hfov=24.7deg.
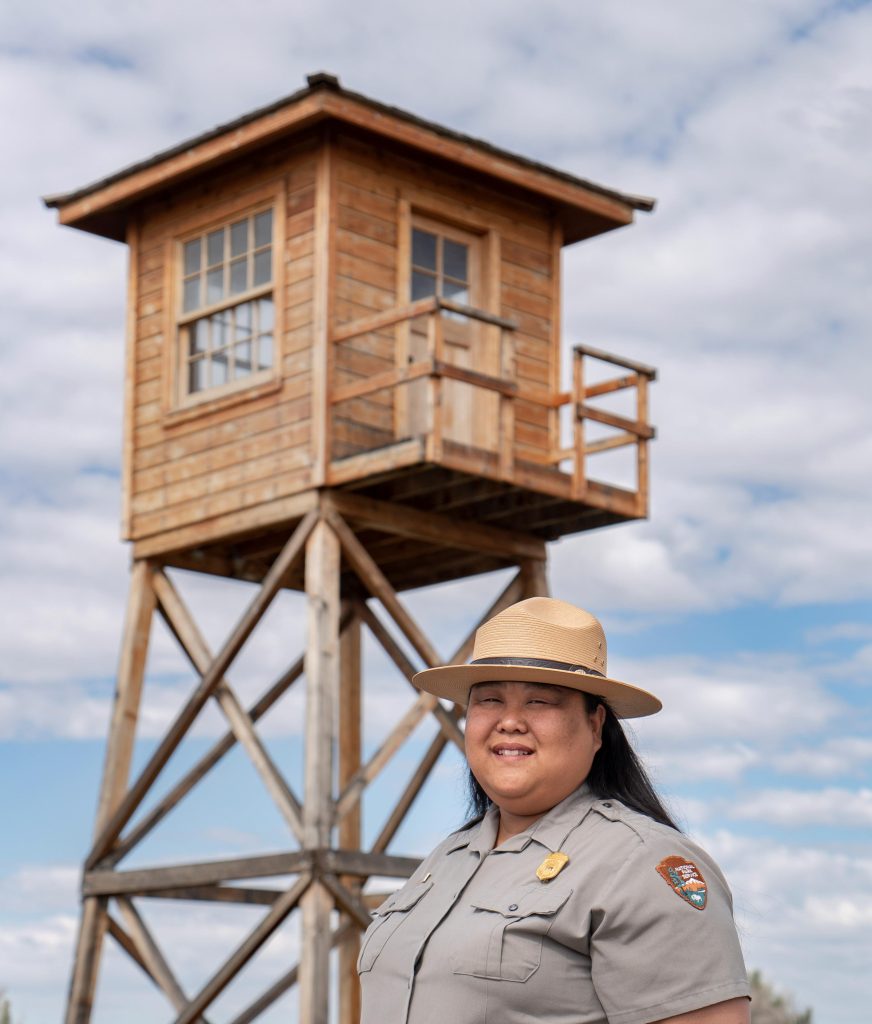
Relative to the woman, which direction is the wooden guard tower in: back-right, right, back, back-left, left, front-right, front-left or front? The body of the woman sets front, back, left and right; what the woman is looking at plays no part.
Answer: back-right

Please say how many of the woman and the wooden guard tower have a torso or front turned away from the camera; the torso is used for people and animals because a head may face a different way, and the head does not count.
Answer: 0

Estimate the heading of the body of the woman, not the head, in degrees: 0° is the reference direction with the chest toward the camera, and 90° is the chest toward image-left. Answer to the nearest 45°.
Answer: approximately 45°

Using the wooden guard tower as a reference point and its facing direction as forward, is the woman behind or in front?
in front

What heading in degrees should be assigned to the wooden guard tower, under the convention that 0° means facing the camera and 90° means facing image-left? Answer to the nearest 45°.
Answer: approximately 315°
